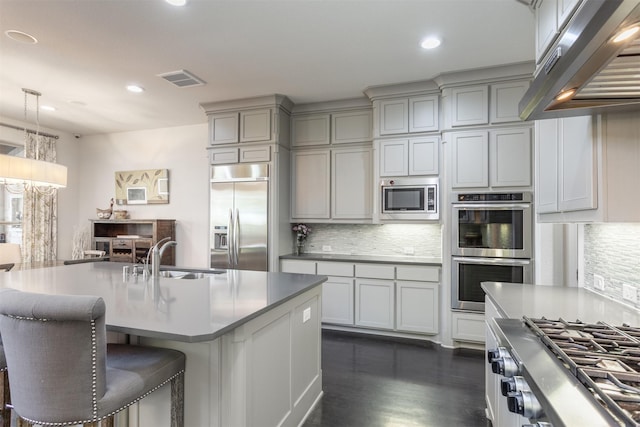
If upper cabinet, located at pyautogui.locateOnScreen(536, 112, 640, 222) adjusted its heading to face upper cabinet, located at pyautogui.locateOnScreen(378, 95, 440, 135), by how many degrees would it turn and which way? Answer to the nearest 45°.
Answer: approximately 90° to its right

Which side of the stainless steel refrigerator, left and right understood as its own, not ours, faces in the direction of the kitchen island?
front

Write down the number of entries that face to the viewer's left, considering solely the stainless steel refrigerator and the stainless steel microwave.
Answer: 0

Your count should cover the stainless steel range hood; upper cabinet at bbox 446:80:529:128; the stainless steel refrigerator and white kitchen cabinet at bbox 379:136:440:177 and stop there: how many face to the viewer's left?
1

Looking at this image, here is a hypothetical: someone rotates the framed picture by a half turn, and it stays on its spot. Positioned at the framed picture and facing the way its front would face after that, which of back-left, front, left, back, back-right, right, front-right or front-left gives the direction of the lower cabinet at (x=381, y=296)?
back-right

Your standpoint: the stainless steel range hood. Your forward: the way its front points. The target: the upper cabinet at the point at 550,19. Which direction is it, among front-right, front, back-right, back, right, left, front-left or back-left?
right

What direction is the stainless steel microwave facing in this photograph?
toward the camera

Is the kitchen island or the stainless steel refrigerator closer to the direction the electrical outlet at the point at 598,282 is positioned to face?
the kitchen island

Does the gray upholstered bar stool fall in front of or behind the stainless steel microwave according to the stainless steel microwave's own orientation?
in front

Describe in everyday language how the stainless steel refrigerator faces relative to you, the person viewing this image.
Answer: facing the viewer

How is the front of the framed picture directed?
toward the camera

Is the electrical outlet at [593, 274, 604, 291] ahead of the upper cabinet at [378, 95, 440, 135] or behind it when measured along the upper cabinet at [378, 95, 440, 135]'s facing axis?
ahead
